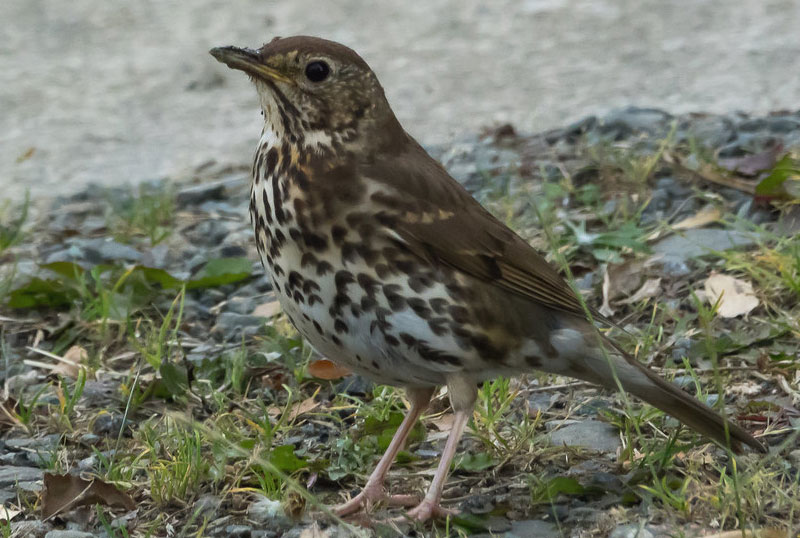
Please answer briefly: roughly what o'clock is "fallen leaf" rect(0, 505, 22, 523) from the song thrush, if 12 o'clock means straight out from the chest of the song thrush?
The fallen leaf is roughly at 12 o'clock from the song thrush.

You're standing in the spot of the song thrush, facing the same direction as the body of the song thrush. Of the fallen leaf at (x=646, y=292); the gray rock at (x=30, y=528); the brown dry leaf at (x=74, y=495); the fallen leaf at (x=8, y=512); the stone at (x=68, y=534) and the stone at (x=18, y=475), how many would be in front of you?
5

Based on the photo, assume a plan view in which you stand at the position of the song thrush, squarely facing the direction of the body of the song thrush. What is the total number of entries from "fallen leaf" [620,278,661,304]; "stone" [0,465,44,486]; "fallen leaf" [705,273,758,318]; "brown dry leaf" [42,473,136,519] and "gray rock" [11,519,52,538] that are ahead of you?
3

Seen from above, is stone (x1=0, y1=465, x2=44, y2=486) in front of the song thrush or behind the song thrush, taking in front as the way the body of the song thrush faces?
in front

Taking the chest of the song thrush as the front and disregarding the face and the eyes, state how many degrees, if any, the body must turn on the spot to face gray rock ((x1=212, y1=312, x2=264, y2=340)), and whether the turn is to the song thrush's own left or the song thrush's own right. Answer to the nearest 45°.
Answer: approximately 45° to the song thrush's own right

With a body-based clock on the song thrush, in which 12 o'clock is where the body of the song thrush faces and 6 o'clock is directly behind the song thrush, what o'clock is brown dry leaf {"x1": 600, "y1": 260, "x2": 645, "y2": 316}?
The brown dry leaf is roughly at 4 o'clock from the song thrush.

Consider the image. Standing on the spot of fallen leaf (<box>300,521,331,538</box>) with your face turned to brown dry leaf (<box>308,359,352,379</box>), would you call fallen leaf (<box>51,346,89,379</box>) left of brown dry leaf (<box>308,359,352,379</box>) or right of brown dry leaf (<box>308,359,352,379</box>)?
left

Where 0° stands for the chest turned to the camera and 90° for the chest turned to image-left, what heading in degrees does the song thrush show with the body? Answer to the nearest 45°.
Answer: approximately 90°

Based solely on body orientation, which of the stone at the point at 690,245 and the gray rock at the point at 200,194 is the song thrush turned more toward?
the gray rock
